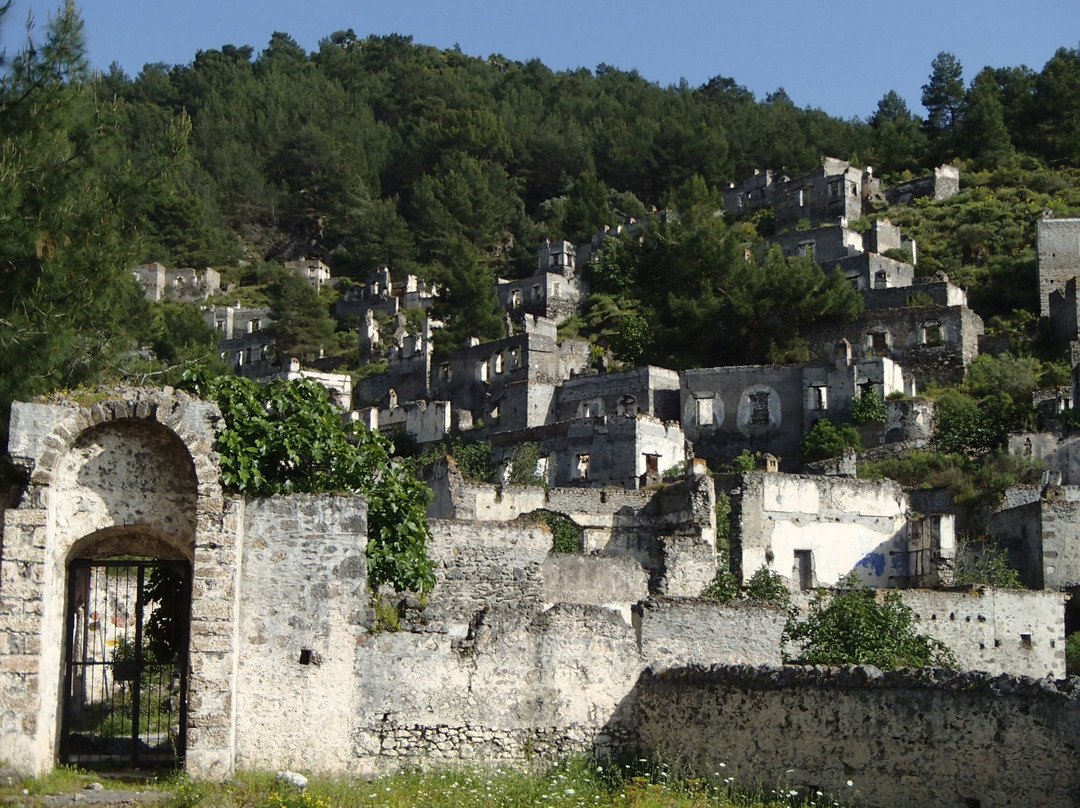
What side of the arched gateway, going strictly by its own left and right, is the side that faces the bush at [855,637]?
left

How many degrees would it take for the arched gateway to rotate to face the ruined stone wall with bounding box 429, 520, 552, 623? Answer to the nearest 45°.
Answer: approximately 135° to its left

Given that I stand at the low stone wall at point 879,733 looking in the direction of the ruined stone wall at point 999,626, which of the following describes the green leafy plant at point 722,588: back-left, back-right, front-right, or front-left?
front-left

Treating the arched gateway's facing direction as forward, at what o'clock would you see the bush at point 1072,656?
The bush is roughly at 8 o'clock from the arched gateway.

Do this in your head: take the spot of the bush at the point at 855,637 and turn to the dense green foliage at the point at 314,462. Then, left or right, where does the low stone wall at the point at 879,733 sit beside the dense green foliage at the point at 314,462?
left

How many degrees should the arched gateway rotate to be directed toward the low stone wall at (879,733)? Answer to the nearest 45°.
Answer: approximately 90° to its left

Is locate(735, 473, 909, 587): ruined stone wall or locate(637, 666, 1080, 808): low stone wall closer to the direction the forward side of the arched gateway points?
the low stone wall

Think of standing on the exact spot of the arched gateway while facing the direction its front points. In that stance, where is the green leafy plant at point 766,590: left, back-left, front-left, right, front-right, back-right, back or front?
back-left

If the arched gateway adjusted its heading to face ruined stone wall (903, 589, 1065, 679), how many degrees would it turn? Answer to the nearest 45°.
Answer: approximately 135° to its left

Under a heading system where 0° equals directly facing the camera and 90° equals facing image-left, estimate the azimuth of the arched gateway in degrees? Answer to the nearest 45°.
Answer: approximately 0°

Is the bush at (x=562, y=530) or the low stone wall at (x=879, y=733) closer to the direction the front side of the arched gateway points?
the low stone wall

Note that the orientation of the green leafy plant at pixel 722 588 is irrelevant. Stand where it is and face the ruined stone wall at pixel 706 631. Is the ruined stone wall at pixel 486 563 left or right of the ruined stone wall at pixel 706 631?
right

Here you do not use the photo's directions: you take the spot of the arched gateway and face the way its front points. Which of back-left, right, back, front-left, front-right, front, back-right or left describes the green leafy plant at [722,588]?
back-left
